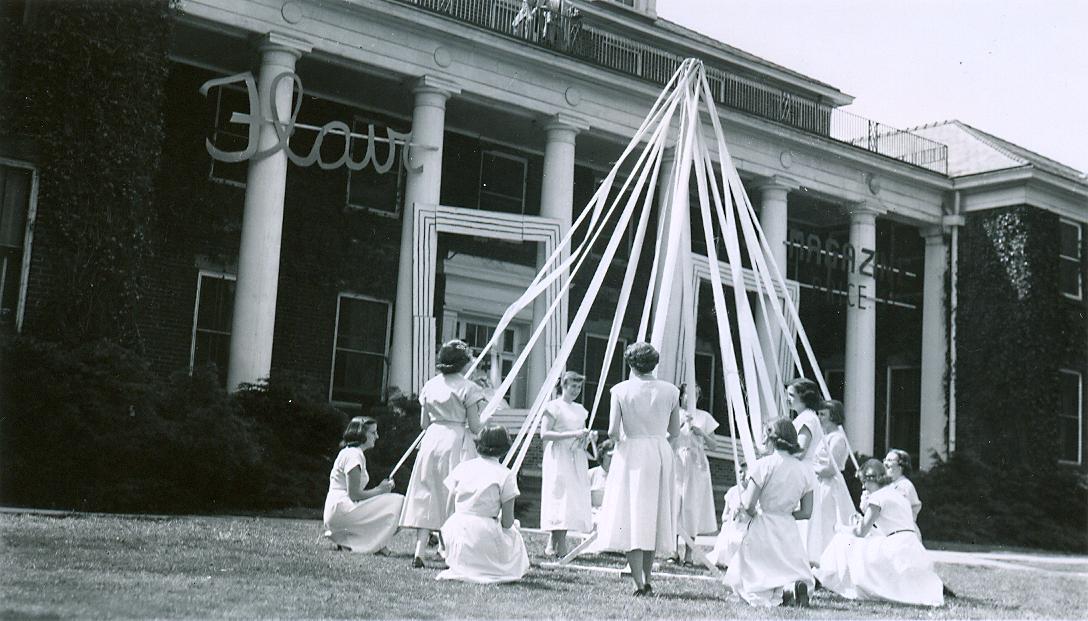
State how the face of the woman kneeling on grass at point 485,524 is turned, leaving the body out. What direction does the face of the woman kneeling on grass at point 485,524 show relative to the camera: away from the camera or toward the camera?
away from the camera

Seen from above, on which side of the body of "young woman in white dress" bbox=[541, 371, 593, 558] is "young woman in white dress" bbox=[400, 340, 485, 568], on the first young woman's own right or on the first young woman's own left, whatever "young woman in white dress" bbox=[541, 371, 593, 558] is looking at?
on the first young woman's own right

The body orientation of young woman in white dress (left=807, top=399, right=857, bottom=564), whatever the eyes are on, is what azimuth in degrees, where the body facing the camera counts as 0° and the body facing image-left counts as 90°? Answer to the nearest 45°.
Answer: approximately 90°

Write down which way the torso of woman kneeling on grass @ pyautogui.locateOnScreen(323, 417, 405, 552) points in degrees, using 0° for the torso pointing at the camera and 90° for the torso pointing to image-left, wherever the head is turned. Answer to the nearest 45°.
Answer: approximately 270°

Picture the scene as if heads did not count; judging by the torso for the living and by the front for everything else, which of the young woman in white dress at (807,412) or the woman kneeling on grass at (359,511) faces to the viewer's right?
the woman kneeling on grass

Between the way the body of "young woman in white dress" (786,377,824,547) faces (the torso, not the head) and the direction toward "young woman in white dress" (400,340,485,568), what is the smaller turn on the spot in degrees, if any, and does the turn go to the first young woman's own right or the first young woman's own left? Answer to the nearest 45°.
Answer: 0° — they already face them

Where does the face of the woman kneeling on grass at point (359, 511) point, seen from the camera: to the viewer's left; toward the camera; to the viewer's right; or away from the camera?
to the viewer's right

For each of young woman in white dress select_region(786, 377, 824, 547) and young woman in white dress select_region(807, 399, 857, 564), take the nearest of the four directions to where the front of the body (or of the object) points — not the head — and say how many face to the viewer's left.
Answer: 2

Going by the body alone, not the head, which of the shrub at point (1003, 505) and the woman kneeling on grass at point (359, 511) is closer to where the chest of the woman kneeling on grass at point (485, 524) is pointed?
the shrub

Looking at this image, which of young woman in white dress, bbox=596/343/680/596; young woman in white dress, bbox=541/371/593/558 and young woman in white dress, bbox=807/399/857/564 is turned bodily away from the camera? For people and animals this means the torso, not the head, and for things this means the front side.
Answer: young woman in white dress, bbox=596/343/680/596

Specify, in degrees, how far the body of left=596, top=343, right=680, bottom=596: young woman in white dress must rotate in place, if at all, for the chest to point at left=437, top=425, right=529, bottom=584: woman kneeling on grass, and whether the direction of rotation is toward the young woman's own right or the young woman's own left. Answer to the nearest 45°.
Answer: approximately 90° to the young woman's own left

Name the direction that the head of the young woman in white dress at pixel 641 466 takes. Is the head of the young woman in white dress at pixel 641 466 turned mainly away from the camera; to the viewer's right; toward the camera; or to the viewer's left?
away from the camera

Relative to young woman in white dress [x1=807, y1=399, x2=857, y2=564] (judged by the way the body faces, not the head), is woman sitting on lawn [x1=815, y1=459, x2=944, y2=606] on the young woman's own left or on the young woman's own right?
on the young woman's own left
